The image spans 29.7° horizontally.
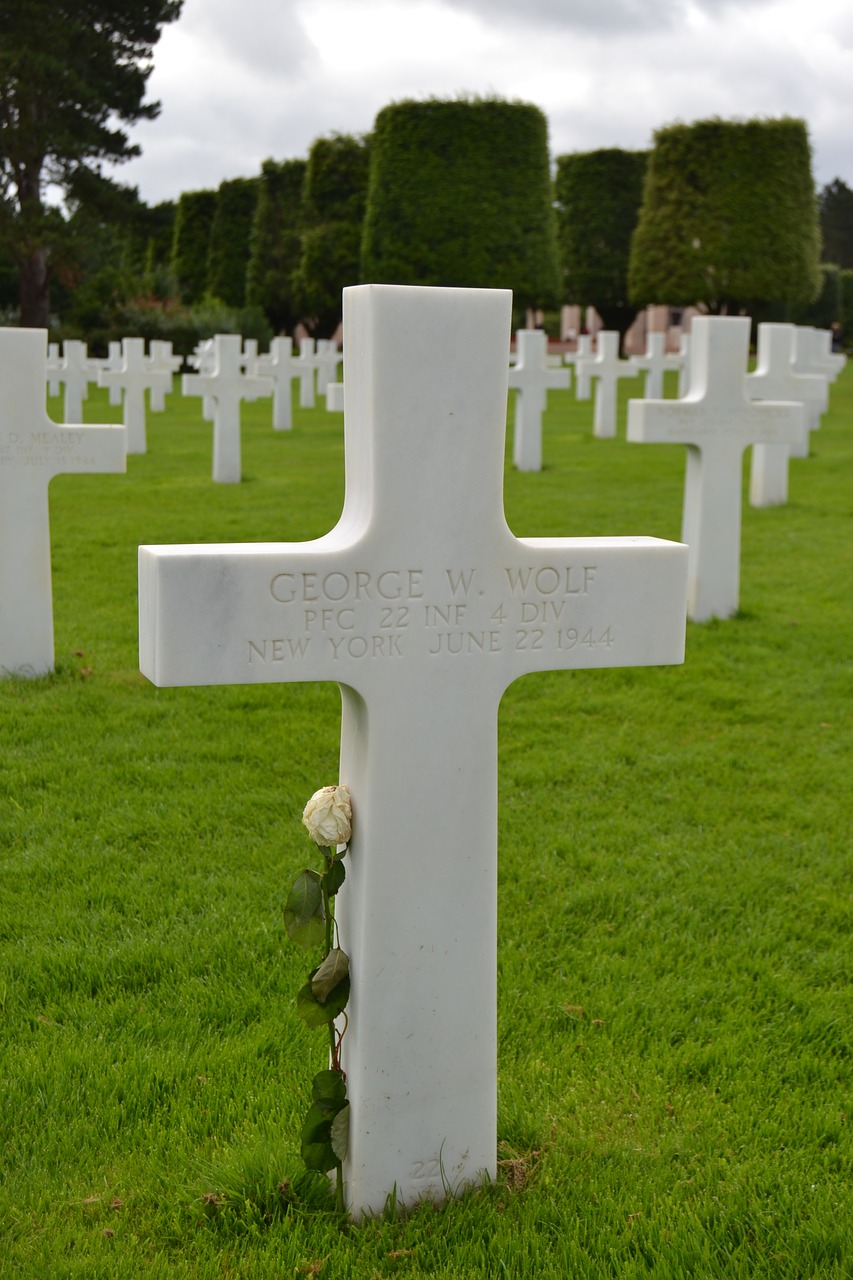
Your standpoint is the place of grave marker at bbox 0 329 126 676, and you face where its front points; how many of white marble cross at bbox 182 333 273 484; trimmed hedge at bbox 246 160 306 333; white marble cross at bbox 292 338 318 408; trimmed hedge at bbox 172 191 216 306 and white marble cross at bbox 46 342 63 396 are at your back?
5

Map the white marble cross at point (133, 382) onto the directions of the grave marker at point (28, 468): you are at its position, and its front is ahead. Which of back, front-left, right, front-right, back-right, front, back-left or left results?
back

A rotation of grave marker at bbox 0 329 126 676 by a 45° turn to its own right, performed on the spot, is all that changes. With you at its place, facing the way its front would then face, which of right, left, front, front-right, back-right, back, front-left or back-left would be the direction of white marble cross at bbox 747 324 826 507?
back

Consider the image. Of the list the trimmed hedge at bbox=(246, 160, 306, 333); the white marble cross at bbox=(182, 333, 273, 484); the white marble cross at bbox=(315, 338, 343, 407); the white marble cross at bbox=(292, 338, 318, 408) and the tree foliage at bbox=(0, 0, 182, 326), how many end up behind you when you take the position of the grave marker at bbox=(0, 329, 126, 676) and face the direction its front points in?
5

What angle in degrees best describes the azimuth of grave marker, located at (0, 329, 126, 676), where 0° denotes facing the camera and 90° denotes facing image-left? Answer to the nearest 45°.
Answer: approximately 0°

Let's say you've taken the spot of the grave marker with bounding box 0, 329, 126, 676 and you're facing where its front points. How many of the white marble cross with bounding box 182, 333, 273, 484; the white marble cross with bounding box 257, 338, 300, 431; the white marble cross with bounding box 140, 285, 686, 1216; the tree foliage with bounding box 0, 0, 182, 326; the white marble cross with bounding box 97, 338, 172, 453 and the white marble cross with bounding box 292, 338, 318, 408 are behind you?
5

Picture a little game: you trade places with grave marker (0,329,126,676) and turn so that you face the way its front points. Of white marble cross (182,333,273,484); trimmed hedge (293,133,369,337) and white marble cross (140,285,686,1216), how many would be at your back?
2

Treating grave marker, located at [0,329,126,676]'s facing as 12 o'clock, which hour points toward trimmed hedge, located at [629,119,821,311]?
The trimmed hedge is roughly at 7 o'clock from the grave marker.

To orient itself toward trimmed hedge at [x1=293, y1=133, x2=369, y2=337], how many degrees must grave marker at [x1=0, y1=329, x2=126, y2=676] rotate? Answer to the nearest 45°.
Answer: approximately 180°

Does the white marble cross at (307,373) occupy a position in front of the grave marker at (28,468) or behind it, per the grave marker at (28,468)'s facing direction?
behind

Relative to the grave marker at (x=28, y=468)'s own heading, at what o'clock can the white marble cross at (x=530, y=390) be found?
The white marble cross is roughly at 7 o'clock from the grave marker.

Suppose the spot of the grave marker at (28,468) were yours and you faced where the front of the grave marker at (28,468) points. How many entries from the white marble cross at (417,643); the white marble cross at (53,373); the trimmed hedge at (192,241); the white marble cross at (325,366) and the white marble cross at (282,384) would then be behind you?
4

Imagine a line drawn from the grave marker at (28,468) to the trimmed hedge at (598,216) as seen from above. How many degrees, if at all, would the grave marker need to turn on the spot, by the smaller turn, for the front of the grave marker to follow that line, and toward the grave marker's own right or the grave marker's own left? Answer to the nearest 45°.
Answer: approximately 135° to the grave marker's own left

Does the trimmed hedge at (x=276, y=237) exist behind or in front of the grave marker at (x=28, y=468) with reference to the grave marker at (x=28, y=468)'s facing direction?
behind

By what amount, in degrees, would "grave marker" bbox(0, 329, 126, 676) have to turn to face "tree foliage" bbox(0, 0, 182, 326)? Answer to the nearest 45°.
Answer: approximately 180°
